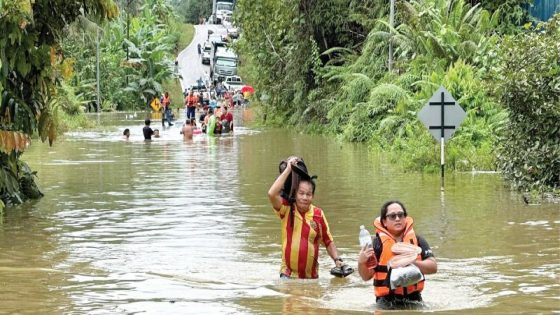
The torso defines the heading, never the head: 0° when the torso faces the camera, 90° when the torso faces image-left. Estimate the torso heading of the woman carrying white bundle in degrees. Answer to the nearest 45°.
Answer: approximately 0°

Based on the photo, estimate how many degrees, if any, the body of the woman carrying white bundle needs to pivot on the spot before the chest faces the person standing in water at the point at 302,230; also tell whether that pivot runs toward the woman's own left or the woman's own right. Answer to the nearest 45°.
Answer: approximately 135° to the woman's own right

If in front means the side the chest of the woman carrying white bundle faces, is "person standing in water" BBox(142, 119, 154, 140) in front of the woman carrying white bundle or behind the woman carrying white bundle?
behind

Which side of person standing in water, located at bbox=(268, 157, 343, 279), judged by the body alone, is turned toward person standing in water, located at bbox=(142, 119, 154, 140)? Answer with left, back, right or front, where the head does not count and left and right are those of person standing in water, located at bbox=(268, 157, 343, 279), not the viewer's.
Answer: back

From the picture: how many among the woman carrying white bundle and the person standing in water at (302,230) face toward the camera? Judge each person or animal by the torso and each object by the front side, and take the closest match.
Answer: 2

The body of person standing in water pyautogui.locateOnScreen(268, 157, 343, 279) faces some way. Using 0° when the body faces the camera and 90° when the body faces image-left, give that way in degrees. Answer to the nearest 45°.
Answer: approximately 0°
